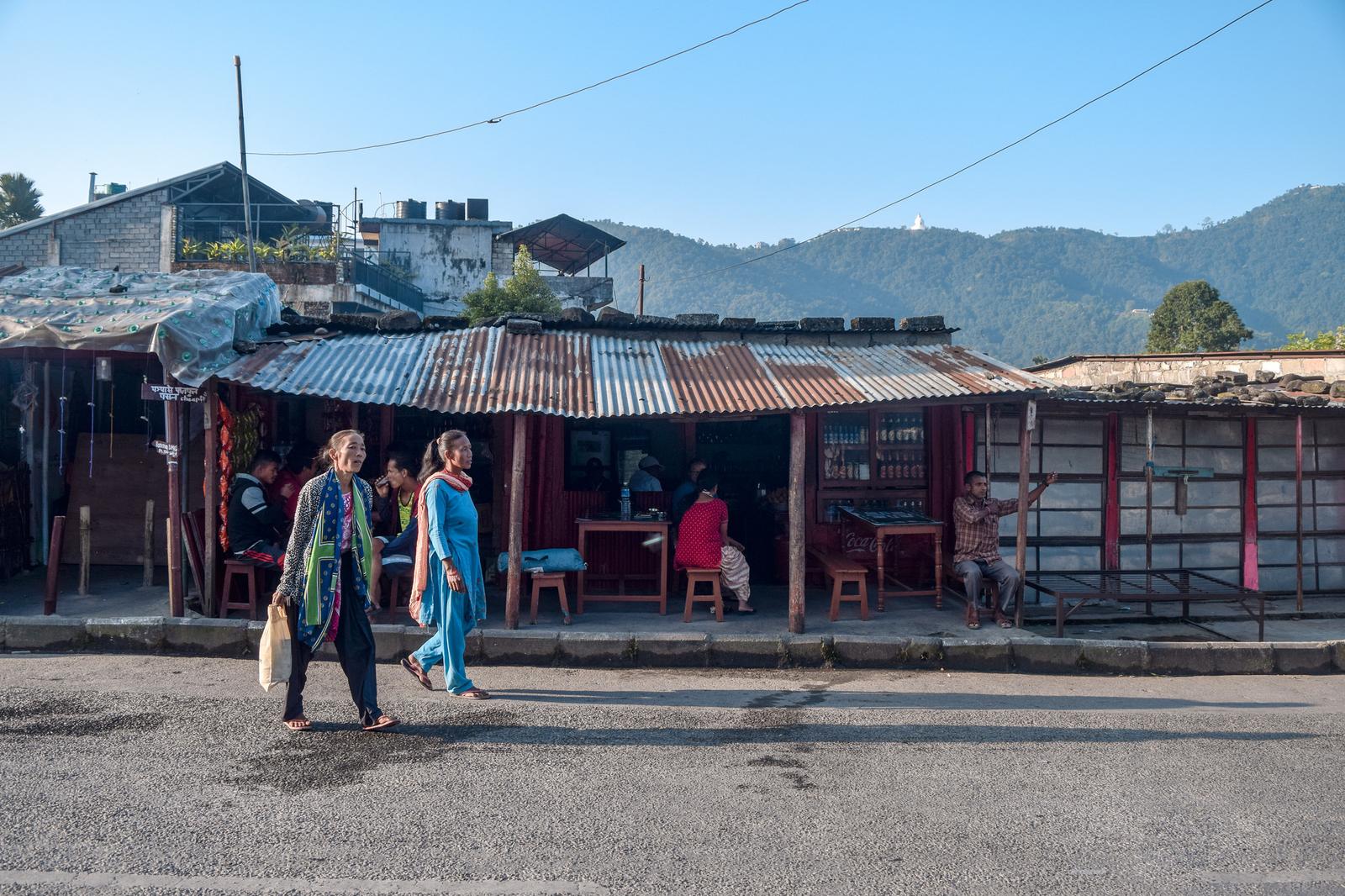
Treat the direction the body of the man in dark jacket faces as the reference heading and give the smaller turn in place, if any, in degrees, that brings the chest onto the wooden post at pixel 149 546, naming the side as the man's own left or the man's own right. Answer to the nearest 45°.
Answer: approximately 135° to the man's own left

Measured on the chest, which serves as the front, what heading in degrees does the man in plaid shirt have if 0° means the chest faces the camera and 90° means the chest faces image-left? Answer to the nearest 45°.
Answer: approximately 315°

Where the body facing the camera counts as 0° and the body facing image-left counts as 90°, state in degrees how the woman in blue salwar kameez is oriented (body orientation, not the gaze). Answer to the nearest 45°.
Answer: approximately 270°

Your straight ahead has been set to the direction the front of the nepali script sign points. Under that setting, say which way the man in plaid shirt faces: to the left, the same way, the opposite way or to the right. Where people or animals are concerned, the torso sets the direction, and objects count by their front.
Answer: the same way

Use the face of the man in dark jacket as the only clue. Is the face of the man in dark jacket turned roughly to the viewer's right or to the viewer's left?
to the viewer's right

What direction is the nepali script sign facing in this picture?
toward the camera

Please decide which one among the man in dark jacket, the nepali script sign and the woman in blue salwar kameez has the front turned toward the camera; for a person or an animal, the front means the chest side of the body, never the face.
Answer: the nepali script sign

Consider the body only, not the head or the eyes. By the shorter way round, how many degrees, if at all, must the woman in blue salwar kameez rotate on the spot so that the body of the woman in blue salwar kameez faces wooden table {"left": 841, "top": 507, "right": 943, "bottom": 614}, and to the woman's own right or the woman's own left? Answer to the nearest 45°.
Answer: approximately 45° to the woman's own left

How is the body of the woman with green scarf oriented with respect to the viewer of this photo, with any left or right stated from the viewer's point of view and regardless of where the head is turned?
facing the viewer and to the right of the viewer

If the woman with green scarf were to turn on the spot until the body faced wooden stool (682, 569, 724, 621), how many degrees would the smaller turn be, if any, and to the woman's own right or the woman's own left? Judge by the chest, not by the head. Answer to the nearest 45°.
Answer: approximately 90° to the woman's own left

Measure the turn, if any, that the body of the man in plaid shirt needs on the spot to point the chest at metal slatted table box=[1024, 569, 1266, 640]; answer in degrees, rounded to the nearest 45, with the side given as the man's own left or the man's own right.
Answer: approximately 90° to the man's own left

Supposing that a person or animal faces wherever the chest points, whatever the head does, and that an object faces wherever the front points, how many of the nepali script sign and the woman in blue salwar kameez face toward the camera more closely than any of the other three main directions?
1

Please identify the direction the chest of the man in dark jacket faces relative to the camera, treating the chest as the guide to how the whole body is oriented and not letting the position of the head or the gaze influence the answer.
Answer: to the viewer's right

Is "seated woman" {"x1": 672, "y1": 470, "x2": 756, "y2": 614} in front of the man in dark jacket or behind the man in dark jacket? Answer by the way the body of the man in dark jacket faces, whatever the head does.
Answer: in front

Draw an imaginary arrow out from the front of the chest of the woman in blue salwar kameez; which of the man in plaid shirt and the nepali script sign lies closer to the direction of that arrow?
the man in plaid shirt

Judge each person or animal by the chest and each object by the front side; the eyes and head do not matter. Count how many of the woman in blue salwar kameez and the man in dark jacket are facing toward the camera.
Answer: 0
